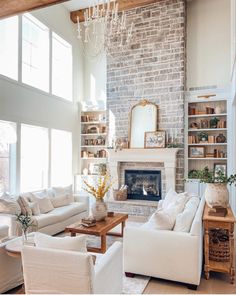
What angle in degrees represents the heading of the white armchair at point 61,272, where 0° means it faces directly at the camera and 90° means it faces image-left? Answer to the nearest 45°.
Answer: approximately 225°

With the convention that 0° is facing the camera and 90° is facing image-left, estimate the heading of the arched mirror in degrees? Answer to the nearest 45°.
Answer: approximately 0°

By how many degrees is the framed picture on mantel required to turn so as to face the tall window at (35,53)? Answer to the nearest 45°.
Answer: approximately 90° to its right

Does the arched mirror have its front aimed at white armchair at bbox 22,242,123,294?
yes

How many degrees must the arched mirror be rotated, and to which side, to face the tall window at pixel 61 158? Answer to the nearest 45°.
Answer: approximately 90° to its right

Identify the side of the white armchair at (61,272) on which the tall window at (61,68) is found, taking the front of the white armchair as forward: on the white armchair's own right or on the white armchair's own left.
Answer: on the white armchair's own left

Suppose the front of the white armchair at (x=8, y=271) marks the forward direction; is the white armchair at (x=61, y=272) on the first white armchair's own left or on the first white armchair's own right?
on the first white armchair's own right

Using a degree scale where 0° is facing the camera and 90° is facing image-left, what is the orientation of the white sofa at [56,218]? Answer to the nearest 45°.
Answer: approximately 315°

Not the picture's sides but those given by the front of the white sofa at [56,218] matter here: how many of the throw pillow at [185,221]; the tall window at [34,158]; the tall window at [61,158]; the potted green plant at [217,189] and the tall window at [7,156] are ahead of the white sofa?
2

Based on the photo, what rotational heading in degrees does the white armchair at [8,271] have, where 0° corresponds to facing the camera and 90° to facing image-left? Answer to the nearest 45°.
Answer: approximately 225°

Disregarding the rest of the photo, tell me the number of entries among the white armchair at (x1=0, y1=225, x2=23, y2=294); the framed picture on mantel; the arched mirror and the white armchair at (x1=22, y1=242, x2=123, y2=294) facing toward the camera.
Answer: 2
